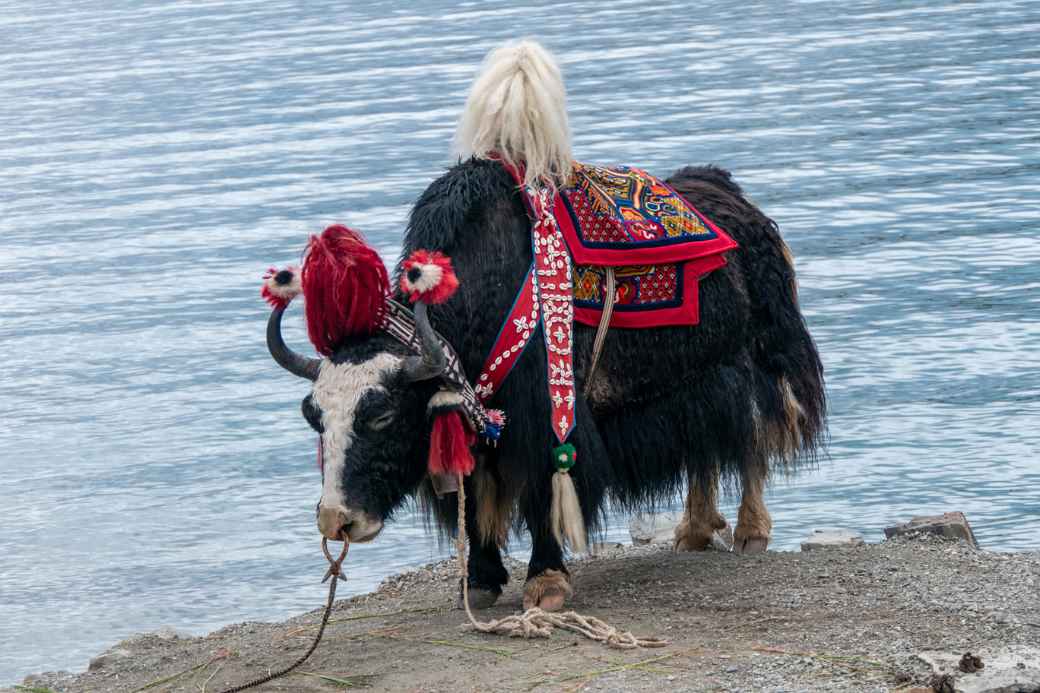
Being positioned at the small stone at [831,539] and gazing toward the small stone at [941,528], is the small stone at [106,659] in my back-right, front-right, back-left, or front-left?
back-right

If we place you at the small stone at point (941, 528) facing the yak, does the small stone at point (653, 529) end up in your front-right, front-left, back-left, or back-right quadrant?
front-right

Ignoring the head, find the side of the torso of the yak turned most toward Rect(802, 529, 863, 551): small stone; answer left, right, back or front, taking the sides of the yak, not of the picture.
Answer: back

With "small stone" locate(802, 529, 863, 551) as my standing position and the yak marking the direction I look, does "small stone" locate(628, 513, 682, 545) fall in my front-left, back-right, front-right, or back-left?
front-right

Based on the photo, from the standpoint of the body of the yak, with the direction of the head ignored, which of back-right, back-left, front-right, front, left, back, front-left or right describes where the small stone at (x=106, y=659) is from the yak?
front-right

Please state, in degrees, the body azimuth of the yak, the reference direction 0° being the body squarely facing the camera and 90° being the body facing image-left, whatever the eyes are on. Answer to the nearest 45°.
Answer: approximately 45°

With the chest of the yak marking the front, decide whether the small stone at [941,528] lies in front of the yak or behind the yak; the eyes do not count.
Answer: behind
